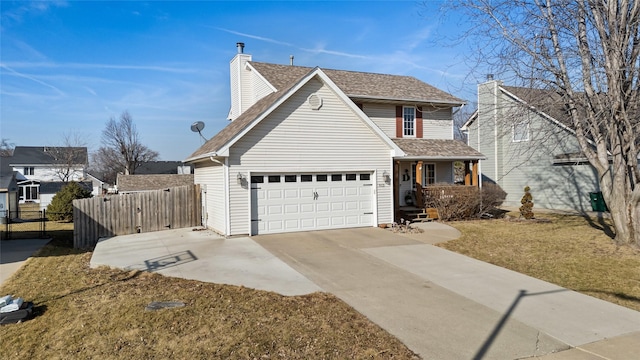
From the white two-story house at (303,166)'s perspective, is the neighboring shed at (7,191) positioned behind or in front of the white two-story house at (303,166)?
behind

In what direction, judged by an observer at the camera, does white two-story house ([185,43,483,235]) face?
facing the viewer and to the right of the viewer

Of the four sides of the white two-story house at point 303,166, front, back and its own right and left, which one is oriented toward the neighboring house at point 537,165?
left

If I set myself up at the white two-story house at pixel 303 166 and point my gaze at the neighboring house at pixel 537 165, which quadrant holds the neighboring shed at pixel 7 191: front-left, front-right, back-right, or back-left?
back-left

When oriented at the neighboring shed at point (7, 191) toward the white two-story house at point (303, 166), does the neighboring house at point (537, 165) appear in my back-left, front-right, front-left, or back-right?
front-left
